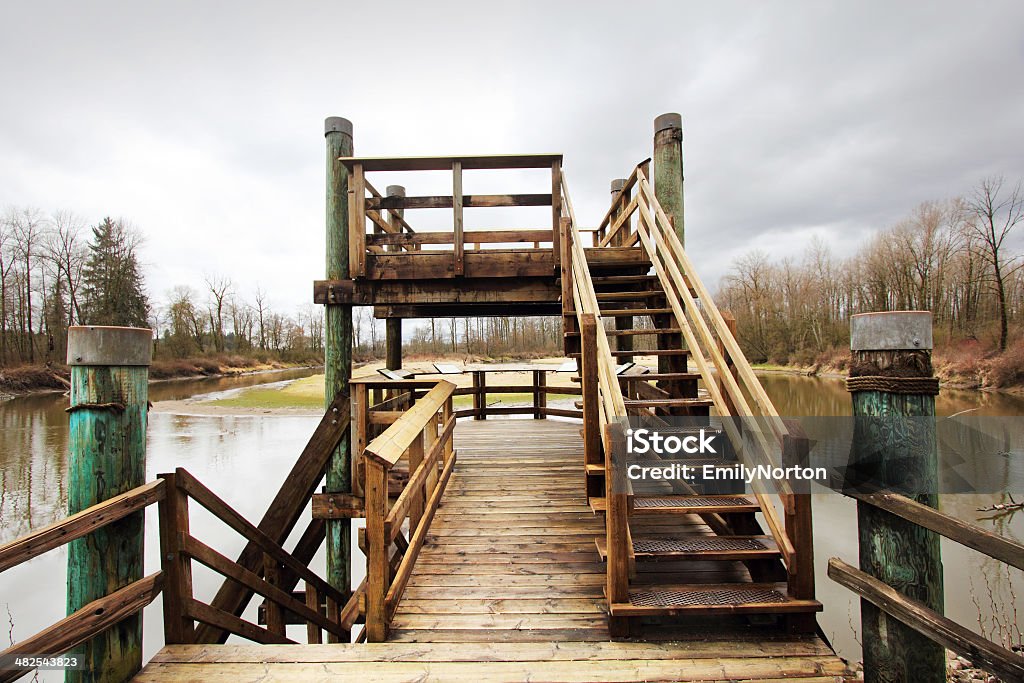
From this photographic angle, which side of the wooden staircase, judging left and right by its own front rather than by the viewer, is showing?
front

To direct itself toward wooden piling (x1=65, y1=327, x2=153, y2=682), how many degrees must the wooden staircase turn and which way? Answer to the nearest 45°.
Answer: approximately 45° to its right

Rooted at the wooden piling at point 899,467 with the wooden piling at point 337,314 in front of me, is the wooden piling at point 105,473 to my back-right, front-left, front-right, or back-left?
front-left

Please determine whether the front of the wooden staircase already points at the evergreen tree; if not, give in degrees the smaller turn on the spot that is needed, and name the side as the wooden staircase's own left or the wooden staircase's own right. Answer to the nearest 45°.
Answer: approximately 135° to the wooden staircase's own right

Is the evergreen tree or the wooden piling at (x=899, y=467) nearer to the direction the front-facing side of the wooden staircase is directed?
the wooden piling

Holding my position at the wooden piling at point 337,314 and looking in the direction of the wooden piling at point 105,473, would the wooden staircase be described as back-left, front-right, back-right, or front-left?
front-left

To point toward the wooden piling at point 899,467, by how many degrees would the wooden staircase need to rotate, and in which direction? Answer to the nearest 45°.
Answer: approximately 45° to its left

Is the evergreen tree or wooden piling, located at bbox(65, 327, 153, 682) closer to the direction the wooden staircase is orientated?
the wooden piling

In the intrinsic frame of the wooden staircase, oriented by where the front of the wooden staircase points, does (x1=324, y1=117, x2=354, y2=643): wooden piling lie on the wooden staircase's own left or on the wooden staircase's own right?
on the wooden staircase's own right

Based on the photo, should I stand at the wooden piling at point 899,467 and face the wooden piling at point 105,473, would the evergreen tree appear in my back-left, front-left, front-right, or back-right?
front-right
